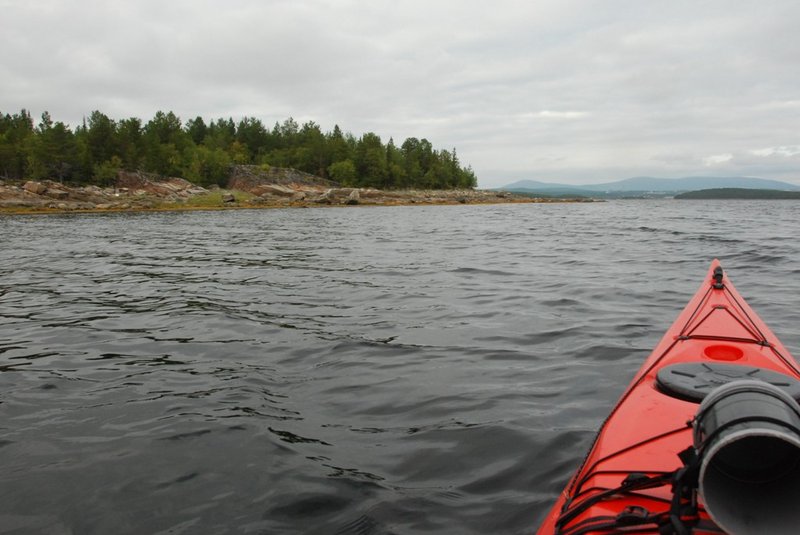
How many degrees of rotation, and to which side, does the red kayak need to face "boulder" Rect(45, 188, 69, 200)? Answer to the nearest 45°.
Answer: approximately 45° to its left

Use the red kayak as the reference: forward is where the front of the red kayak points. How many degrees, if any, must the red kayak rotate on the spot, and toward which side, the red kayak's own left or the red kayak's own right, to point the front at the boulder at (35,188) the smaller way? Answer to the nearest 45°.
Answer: approximately 45° to the red kayak's own left

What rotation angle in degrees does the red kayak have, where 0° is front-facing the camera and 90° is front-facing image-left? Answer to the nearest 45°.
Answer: approximately 180°
